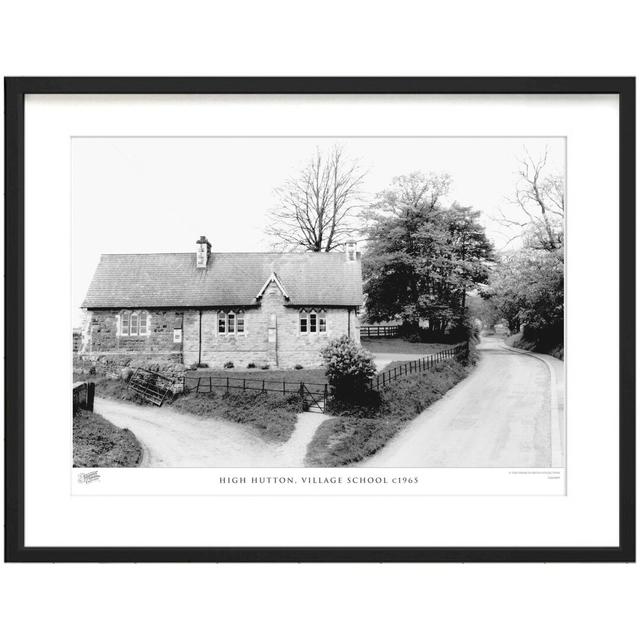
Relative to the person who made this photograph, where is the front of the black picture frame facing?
facing the viewer
